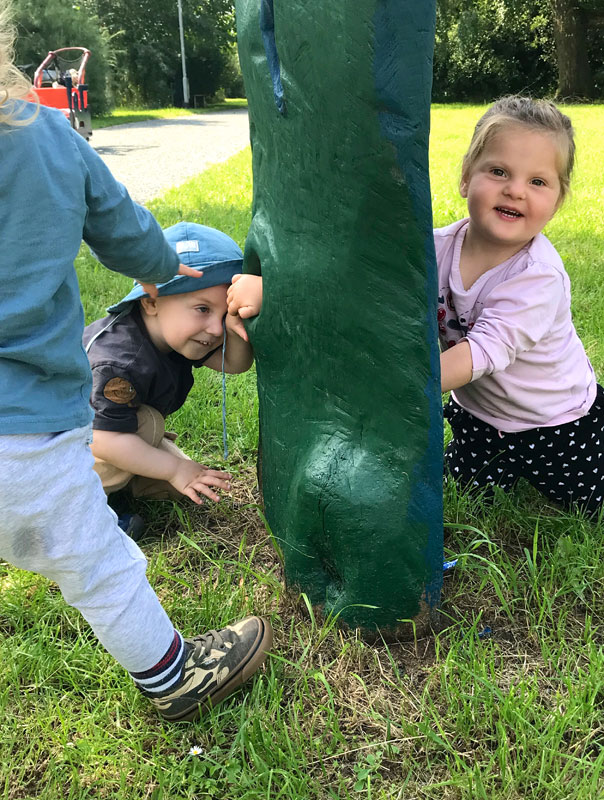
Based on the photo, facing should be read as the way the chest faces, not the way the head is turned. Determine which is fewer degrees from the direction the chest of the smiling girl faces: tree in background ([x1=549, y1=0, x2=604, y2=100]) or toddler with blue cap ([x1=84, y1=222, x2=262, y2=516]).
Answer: the toddler with blue cap

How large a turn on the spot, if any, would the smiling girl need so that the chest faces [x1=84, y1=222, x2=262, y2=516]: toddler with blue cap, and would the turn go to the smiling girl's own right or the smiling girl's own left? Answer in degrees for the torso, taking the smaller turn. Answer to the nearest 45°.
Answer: approximately 45° to the smiling girl's own right

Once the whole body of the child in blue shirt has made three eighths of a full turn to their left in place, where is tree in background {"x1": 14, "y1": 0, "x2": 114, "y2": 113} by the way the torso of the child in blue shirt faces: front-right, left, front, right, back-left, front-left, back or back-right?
right

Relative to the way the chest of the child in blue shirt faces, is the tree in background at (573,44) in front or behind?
in front

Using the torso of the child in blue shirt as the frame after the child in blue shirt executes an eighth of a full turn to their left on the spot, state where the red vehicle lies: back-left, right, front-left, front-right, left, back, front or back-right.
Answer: front

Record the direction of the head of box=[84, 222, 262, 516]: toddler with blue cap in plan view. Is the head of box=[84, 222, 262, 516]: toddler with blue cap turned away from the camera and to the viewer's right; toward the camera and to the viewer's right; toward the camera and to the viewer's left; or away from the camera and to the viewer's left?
toward the camera and to the viewer's right

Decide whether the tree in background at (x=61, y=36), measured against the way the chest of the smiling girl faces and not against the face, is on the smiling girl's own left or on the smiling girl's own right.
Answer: on the smiling girl's own right

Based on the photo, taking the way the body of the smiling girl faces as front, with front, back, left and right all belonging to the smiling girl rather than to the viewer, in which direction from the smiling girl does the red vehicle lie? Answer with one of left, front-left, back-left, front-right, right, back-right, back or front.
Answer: right

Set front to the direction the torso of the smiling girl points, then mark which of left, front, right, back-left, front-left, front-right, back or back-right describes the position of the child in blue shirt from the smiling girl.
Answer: front

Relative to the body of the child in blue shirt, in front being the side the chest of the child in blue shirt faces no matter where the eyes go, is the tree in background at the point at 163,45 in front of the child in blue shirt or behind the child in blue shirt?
in front

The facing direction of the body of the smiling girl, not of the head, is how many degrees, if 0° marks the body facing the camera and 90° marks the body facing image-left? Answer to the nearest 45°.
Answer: approximately 45°

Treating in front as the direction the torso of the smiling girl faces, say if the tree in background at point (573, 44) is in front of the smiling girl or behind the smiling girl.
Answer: behind

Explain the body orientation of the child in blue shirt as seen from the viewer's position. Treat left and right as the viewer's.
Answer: facing away from the viewer and to the right of the viewer

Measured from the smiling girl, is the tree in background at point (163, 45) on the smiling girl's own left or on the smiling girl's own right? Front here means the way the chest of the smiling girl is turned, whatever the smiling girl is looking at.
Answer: on the smiling girl's own right
